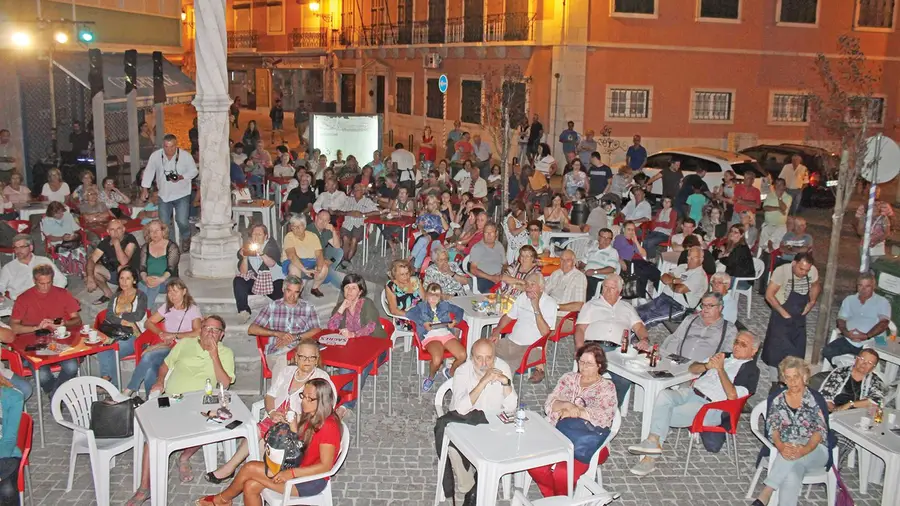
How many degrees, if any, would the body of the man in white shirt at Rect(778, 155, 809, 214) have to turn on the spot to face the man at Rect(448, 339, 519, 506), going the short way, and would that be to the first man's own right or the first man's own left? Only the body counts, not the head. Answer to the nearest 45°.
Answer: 0° — they already face them

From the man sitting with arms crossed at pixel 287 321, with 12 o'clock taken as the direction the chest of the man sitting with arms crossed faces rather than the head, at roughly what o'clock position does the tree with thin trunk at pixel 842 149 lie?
The tree with thin trunk is roughly at 9 o'clock from the man sitting with arms crossed.

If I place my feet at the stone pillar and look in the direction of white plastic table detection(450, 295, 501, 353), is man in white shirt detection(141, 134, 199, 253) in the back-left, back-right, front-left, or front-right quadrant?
back-left

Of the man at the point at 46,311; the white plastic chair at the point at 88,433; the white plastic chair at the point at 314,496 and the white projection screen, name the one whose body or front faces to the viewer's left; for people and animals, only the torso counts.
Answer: the white plastic chair at the point at 314,496

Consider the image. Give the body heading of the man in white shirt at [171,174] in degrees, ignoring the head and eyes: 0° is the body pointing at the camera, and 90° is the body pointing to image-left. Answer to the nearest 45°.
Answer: approximately 0°

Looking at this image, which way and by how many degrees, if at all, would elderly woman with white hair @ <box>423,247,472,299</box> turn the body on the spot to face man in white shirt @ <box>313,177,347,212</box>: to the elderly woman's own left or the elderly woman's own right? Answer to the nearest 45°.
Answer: approximately 135° to the elderly woman's own right

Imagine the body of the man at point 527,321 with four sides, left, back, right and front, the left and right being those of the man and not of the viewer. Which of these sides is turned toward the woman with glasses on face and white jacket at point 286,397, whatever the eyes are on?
front

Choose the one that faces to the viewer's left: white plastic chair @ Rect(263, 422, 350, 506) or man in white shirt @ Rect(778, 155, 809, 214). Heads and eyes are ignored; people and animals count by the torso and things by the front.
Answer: the white plastic chair

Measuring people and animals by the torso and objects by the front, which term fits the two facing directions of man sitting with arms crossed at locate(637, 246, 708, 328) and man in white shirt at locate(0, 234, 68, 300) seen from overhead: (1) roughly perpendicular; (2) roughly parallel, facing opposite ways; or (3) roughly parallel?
roughly perpendicular
